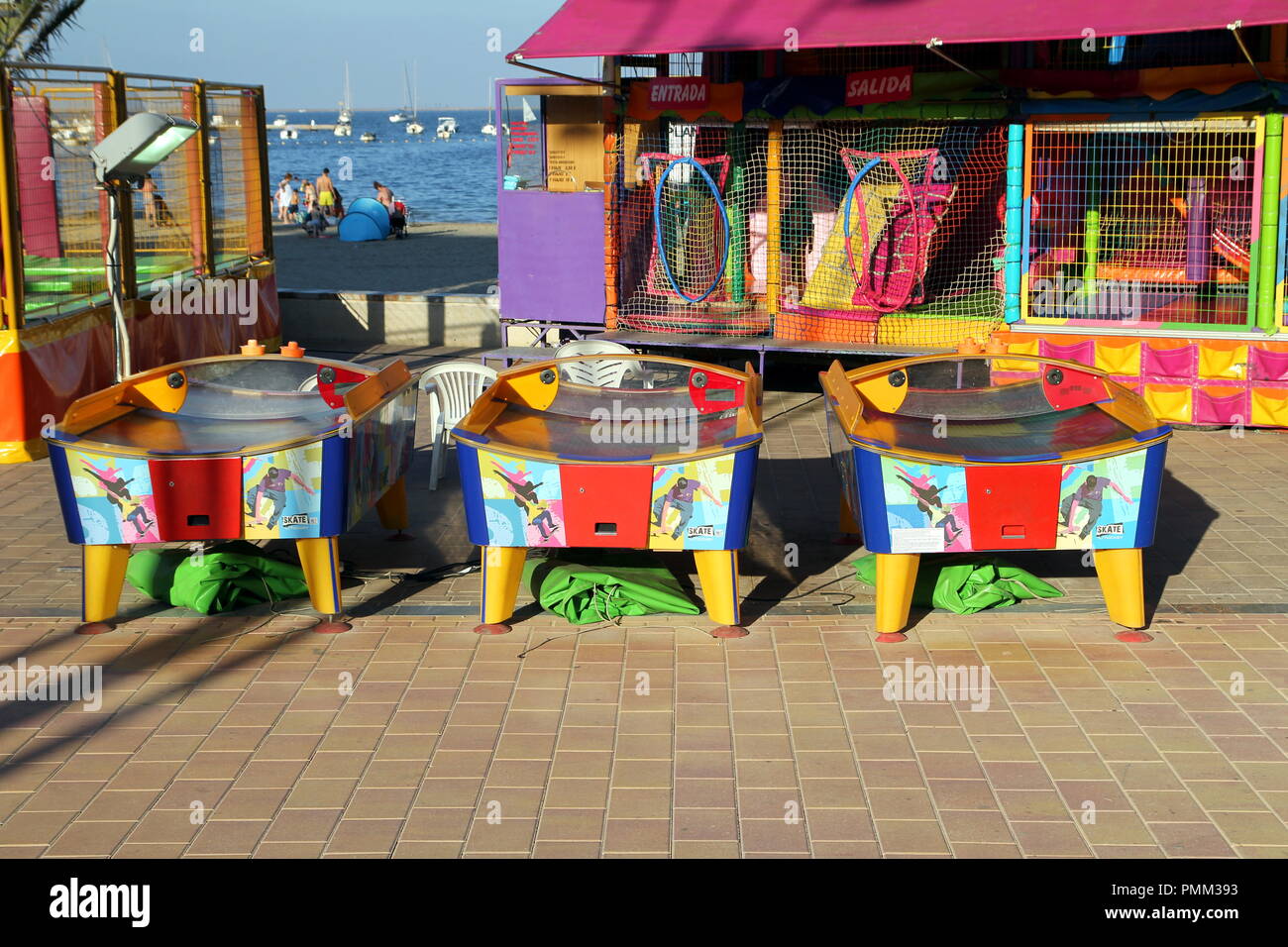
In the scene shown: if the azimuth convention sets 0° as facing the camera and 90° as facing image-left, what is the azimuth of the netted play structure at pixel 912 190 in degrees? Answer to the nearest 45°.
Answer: approximately 0°

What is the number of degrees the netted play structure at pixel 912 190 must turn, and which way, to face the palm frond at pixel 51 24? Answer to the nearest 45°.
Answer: approximately 135° to its right

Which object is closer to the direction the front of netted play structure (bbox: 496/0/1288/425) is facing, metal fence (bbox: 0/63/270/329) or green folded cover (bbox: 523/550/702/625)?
the green folded cover

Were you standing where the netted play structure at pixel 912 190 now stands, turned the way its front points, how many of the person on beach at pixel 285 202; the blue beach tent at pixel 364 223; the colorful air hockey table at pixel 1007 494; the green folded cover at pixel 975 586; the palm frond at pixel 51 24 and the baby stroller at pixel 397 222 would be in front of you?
2

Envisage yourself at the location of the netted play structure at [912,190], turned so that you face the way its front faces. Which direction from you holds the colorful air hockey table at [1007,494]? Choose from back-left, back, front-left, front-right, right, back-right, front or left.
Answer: front

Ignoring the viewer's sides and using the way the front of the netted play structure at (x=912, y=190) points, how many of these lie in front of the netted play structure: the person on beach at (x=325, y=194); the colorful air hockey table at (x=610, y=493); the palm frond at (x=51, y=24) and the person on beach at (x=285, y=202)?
1

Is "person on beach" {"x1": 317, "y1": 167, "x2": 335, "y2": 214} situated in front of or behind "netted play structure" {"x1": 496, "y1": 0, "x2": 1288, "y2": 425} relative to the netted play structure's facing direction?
behind

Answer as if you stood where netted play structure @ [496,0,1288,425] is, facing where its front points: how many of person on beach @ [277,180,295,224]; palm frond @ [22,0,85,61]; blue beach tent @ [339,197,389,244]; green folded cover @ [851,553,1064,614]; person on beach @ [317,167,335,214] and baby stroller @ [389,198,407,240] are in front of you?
1

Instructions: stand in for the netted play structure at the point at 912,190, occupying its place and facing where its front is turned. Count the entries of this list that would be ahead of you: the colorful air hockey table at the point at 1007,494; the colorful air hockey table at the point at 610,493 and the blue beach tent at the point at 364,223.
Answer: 2

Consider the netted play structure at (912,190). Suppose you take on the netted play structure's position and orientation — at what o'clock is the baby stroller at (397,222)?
The baby stroller is roughly at 5 o'clock from the netted play structure.

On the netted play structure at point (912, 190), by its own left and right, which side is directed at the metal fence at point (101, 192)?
right

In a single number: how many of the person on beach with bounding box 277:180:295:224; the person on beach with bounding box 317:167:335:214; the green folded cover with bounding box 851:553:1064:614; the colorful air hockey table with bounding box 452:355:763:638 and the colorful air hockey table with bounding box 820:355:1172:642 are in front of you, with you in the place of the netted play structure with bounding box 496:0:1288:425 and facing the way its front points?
3

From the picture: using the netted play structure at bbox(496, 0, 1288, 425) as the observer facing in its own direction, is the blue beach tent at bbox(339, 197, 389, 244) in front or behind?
behind

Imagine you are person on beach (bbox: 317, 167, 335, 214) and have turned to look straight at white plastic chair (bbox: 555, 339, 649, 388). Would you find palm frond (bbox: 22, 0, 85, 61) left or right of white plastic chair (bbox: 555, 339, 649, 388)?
right

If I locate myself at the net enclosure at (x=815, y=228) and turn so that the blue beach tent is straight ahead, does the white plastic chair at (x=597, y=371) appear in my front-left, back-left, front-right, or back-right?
back-left
